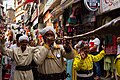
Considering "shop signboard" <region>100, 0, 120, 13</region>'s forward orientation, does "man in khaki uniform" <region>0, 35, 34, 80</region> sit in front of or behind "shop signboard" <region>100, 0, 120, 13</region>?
in front

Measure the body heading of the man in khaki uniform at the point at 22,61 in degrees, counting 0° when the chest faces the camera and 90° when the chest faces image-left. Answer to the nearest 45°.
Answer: approximately 0°

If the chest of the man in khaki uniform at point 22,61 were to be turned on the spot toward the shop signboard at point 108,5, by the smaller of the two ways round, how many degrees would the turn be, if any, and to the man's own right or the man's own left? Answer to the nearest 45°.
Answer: approximately 135° to the man's own left
